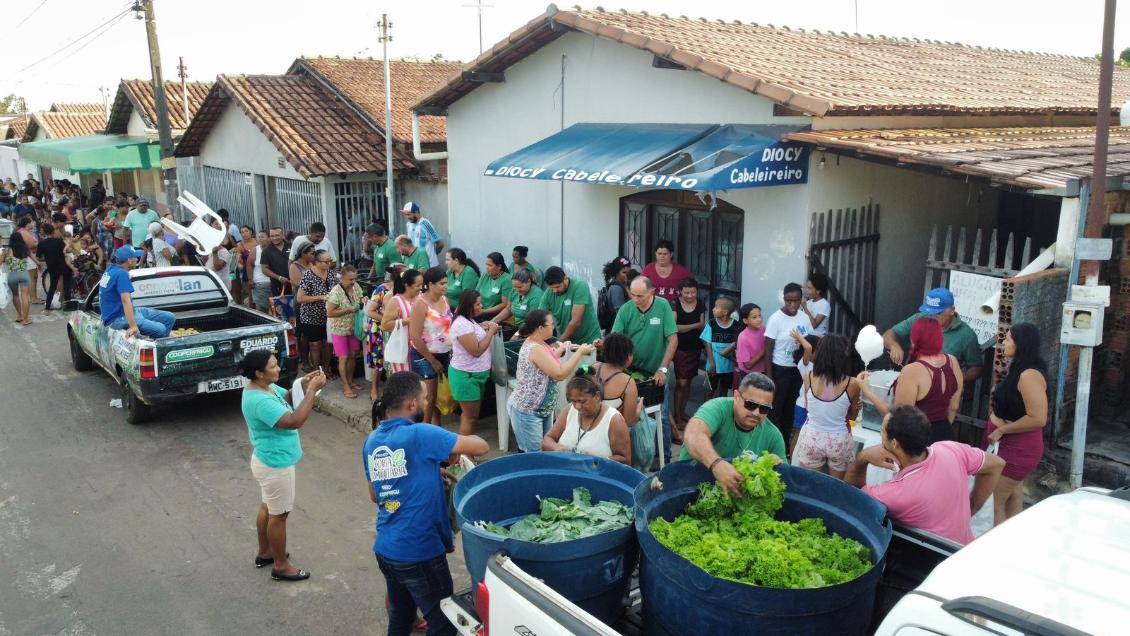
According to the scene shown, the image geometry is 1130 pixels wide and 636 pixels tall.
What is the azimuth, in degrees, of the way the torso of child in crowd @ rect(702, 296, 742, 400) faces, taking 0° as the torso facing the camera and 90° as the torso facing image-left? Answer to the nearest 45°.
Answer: approximately 0°

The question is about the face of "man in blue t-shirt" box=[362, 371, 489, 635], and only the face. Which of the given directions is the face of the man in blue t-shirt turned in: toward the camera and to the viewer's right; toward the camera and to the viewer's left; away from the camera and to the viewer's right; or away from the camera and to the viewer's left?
away from the camera and to the viewer's right

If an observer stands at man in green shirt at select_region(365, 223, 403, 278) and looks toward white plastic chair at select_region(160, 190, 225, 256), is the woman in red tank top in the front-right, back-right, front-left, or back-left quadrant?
back-left

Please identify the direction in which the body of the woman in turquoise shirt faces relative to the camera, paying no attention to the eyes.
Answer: to the viewer's right

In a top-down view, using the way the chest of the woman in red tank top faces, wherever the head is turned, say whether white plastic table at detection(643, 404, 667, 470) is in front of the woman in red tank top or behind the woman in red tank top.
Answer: in front

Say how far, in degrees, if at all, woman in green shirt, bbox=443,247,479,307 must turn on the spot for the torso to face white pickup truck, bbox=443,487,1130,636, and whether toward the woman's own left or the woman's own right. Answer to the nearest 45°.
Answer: approximately 45° to the woman's own left

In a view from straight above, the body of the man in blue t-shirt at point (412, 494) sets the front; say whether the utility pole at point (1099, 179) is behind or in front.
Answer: in front

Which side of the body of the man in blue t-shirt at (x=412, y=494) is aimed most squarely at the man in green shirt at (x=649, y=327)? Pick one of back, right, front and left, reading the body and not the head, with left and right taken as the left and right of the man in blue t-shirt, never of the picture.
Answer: front

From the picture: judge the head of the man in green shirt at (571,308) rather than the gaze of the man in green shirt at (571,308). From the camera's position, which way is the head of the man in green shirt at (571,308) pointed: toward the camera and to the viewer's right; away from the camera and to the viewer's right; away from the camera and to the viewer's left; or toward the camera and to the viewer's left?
toward the camera and to the viewer's left

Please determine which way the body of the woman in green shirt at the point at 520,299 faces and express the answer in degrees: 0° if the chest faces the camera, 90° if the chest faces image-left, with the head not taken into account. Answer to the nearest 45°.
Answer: approximately 45°

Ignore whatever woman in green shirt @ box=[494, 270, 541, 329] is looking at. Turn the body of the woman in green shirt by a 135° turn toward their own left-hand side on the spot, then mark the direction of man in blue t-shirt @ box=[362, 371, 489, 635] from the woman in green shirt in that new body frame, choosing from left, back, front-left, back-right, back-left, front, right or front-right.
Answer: right

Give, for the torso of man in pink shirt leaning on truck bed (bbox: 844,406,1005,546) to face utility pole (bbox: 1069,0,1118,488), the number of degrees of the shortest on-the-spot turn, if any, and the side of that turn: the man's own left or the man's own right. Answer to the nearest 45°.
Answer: approximately 45° to the man's own right

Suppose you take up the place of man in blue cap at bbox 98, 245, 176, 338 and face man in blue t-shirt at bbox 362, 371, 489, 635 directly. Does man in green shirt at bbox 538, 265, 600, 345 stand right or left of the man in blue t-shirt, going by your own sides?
left
